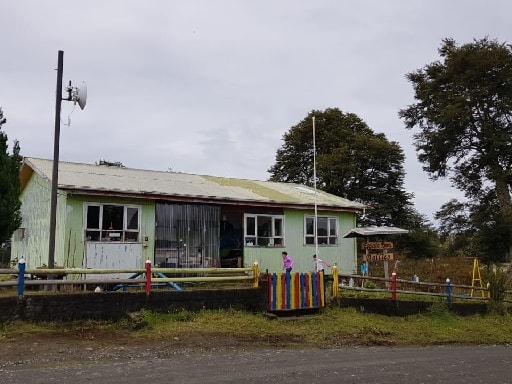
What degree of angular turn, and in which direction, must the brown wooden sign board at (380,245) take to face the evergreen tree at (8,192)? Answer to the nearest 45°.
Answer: approximately 90° to its right

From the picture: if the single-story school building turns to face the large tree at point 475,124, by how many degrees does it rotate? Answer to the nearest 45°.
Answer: approximately 90° to its left

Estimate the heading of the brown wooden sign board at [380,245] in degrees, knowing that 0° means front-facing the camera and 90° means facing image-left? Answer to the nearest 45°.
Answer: approximately 0°

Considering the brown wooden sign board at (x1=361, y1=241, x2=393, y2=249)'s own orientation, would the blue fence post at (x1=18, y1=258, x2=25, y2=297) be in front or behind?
in front

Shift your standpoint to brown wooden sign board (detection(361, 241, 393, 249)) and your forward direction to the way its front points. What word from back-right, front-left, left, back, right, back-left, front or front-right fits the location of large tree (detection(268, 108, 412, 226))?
back

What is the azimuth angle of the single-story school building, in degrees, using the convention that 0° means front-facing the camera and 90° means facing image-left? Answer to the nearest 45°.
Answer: approximately 315°

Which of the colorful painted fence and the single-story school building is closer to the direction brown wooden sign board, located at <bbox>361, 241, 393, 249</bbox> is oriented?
the colorful painted fence

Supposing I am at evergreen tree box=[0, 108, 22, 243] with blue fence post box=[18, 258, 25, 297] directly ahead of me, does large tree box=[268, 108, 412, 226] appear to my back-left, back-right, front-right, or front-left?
back-left

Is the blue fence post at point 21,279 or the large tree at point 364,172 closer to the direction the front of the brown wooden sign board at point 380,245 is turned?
the blue fence post

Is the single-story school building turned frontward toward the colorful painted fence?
yes

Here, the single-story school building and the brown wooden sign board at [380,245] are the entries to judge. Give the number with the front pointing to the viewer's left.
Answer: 0

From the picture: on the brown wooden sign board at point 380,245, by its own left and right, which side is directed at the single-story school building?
right

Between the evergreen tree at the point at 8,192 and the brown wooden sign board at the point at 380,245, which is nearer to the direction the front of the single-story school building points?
the brown wooden sign board

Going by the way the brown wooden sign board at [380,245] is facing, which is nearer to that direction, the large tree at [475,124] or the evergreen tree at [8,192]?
the evergreen tree

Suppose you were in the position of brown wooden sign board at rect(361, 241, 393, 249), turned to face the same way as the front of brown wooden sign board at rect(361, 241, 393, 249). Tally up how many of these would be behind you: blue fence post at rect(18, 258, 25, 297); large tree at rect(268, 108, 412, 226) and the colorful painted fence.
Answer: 1
